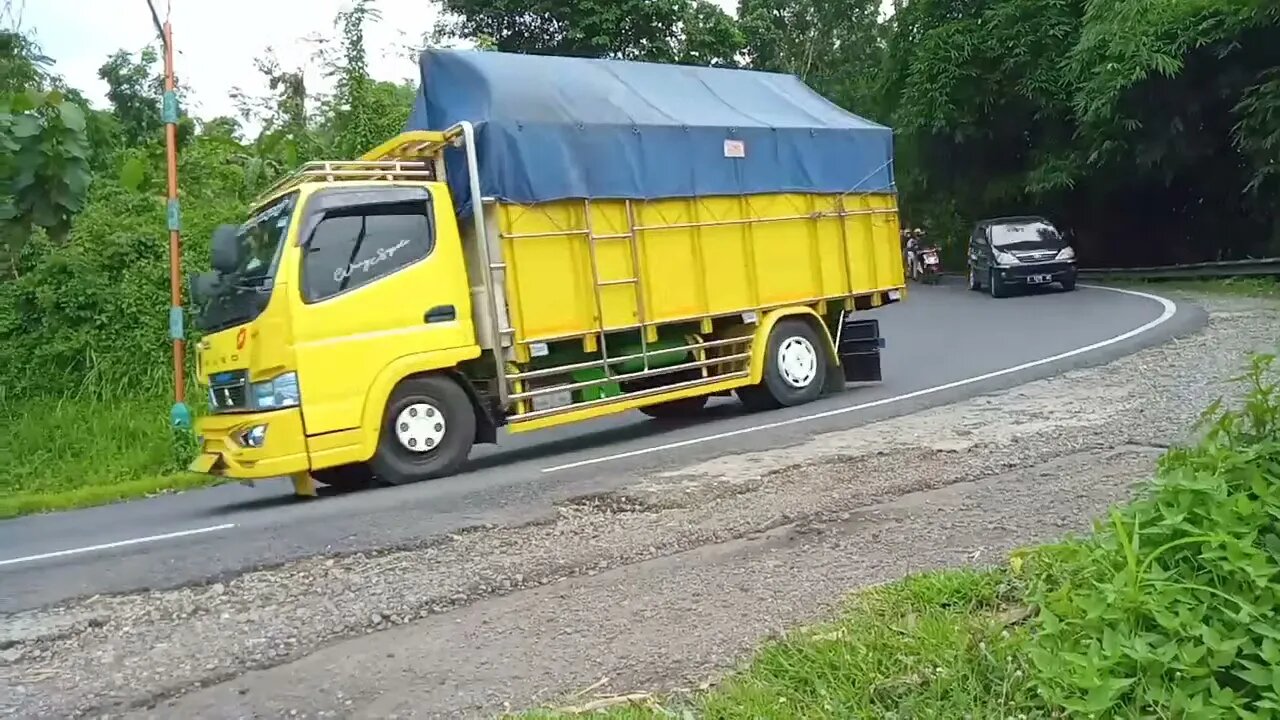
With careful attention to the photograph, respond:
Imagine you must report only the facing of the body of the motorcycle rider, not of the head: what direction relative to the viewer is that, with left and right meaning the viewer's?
facing the viewer

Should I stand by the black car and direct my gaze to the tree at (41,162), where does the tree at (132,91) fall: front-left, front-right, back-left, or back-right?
front-right

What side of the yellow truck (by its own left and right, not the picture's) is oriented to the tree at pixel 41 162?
front

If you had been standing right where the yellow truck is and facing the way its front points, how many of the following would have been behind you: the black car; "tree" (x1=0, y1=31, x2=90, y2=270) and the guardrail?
2

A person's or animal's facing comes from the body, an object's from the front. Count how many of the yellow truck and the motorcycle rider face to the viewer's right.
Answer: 0

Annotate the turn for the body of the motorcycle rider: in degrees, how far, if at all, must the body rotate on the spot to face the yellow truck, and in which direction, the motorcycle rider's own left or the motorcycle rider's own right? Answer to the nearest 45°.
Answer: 0° — they already face it

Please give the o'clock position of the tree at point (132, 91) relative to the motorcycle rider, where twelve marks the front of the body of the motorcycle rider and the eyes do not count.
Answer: The tree is roughly at 2 o'clock from the motorcycle rider.

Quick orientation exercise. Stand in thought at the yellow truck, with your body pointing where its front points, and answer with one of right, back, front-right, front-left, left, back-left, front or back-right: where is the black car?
back

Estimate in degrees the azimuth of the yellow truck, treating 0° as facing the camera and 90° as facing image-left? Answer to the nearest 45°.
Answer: approximately 45°

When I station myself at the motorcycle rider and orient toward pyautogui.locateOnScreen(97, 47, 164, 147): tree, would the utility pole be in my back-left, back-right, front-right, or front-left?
front-left
